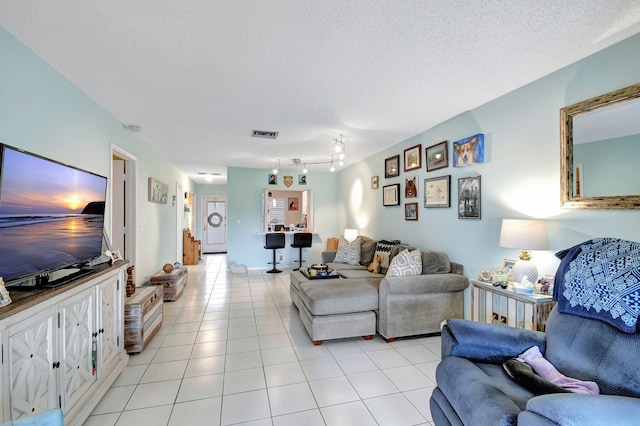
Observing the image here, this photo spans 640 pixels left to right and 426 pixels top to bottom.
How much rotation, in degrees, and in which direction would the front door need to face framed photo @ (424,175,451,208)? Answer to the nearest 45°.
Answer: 0° — it already faces it

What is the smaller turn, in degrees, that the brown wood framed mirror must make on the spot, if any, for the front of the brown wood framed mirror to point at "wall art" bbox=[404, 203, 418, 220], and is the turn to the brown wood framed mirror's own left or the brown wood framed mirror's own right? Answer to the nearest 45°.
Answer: approximately 90° to the brown wood framed mirror's own right

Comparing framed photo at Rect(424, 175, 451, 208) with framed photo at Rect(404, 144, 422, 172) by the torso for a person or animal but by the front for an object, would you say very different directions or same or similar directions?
same or similar directions

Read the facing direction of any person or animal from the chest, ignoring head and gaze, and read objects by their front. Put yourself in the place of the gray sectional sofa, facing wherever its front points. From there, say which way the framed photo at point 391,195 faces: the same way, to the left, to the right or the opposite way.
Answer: the same way

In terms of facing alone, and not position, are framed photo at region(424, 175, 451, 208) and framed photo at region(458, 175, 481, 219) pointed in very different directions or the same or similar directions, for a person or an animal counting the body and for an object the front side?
same or similar directions

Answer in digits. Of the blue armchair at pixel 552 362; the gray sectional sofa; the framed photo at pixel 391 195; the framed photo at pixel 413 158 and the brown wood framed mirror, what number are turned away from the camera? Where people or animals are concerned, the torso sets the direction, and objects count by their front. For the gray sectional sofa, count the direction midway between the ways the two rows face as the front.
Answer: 0

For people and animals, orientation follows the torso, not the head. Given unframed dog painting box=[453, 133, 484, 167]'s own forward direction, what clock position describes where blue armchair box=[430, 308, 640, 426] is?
The blue armchair is roughly at 10 o'clock from the unframed dog painting.

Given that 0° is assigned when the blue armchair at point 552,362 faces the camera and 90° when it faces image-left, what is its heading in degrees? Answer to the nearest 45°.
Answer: approximately 45°

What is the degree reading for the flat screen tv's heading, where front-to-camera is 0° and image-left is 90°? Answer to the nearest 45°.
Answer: approximately 315°

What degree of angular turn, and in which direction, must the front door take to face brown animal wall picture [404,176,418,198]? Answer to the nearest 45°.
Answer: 0° — it already faces it

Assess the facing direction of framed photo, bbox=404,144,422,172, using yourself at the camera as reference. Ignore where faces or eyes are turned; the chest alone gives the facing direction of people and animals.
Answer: facing the viewer and to the left of the viewer

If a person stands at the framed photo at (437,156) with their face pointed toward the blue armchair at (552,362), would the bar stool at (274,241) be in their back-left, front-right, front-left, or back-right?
back-right

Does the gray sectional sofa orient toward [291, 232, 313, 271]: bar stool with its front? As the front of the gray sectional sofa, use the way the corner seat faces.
no

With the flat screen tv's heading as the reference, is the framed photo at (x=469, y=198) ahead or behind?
ahead

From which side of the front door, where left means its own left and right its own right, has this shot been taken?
front

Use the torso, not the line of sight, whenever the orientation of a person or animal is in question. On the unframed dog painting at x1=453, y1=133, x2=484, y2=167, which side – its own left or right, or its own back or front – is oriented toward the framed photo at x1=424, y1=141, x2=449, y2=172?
right

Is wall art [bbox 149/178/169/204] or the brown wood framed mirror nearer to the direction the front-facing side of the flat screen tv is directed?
the brown wood framed mirror

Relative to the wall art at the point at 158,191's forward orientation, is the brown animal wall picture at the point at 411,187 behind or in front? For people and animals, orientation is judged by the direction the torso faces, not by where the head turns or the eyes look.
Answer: in front

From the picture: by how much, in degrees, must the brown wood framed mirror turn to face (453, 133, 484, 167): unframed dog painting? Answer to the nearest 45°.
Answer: approximately 90° to its right

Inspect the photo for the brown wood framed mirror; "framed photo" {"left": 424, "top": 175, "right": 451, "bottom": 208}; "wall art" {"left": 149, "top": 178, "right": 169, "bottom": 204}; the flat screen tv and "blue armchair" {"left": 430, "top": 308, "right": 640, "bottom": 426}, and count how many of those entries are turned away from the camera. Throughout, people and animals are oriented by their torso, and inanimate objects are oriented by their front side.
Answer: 0

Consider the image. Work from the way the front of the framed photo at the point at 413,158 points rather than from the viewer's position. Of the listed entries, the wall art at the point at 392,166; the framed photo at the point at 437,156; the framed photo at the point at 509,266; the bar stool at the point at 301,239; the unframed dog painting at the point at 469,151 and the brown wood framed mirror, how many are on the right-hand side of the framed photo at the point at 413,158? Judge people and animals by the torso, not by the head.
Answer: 2
